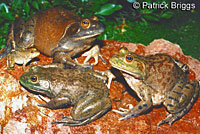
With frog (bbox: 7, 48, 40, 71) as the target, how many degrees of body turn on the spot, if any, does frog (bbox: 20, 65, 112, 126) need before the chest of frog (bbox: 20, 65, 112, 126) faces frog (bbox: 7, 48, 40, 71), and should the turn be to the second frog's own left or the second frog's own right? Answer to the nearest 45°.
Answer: approximately 45° to the second frog's own right

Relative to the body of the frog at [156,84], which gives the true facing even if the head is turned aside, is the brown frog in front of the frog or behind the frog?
in front

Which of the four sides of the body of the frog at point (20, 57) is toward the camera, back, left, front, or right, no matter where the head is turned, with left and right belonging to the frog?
right

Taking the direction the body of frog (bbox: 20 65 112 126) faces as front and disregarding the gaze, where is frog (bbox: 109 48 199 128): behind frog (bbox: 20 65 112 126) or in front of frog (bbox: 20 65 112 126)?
behind

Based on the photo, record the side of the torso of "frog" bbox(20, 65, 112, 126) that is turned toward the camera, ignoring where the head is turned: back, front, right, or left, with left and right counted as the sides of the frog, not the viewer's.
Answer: left

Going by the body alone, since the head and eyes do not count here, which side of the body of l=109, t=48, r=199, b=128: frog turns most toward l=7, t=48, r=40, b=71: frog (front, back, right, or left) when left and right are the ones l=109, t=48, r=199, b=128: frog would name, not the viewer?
front

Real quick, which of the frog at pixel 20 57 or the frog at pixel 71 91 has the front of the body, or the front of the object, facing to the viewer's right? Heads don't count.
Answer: the frog at pixel 20 57

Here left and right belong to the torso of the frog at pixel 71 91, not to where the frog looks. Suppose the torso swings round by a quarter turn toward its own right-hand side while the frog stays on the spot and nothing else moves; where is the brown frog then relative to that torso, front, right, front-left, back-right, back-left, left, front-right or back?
front

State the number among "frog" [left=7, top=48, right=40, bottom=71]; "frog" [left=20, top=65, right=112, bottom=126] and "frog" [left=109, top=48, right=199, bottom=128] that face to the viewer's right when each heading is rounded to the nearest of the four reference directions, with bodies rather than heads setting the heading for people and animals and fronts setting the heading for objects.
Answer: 1

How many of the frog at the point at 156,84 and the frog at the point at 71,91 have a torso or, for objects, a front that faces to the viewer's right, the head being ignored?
0

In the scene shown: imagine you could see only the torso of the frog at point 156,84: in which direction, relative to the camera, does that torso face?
to the viewer's left

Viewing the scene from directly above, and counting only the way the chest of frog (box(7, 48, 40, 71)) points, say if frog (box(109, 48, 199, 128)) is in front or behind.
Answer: in front

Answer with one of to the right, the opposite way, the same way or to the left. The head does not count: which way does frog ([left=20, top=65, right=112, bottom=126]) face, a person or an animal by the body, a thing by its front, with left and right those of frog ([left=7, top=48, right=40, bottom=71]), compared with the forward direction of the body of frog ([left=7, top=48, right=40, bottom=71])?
the opposite way
